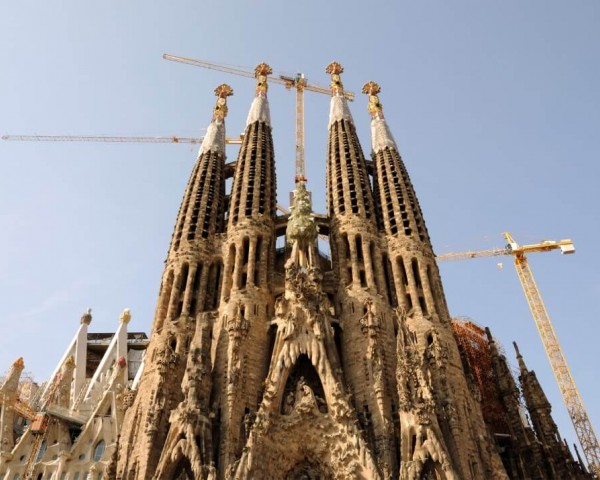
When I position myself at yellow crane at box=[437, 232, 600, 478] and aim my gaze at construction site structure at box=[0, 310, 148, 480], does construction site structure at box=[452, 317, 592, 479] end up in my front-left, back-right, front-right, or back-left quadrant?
front-left

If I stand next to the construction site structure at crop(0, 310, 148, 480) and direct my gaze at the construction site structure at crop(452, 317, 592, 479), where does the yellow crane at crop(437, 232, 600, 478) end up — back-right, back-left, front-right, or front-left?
front-left

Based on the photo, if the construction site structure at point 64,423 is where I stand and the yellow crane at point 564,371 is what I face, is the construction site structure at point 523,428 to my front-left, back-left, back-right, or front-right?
front-right

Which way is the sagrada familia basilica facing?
toward the camera

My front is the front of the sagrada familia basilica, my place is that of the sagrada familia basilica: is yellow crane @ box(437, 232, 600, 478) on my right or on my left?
on my left

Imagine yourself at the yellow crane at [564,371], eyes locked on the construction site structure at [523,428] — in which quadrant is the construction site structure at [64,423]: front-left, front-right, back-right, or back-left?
front-right
